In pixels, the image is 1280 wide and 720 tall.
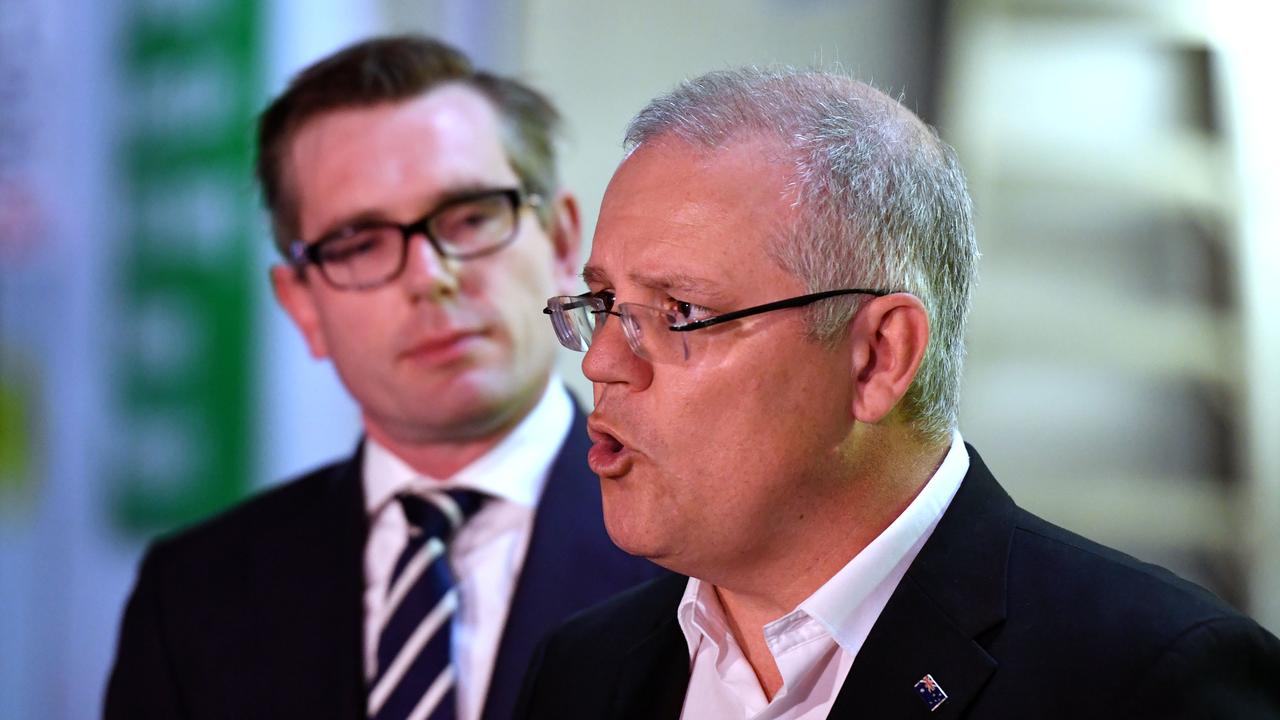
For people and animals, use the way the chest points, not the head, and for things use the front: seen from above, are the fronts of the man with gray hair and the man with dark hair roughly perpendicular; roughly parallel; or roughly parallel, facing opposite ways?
roughly perpendicular

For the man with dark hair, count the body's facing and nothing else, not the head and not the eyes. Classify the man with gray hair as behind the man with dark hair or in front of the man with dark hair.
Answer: in front

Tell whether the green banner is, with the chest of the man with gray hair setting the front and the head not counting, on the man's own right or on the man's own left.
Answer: on the man's own right

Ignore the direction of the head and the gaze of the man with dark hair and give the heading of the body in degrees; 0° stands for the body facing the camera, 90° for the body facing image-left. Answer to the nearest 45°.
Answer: approximately 0°

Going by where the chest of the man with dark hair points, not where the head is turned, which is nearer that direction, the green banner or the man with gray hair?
the man with gray hair

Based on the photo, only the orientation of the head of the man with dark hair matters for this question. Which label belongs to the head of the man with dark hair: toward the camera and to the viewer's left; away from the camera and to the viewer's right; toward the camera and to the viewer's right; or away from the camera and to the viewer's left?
toward the camera and to the viewer's right

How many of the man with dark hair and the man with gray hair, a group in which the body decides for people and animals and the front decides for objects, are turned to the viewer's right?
0
